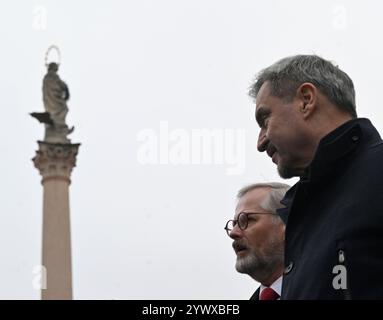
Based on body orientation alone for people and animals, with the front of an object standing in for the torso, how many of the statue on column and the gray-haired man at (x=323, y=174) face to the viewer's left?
1

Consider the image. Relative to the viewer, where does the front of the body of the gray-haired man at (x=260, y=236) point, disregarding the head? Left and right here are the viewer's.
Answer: facing the viewer and to the left of the viewer

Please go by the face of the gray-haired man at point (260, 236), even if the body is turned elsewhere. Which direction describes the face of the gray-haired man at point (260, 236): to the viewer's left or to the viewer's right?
to the viewer's left

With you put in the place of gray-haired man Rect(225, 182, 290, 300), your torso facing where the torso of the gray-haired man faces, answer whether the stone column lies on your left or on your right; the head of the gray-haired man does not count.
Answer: on your right

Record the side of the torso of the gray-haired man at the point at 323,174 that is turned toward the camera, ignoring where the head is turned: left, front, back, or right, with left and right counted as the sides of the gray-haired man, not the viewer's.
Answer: left

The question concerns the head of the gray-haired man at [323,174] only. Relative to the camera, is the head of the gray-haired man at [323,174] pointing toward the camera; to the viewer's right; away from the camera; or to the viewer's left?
to the viewer's left

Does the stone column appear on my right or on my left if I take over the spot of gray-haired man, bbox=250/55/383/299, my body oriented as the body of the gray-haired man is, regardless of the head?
on my right

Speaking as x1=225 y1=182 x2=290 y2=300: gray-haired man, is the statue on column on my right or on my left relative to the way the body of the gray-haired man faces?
on my right

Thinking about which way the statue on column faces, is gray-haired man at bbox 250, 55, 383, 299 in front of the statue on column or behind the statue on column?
in front

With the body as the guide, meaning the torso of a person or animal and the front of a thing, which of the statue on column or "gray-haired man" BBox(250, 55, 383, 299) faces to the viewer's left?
the gray-haired man
